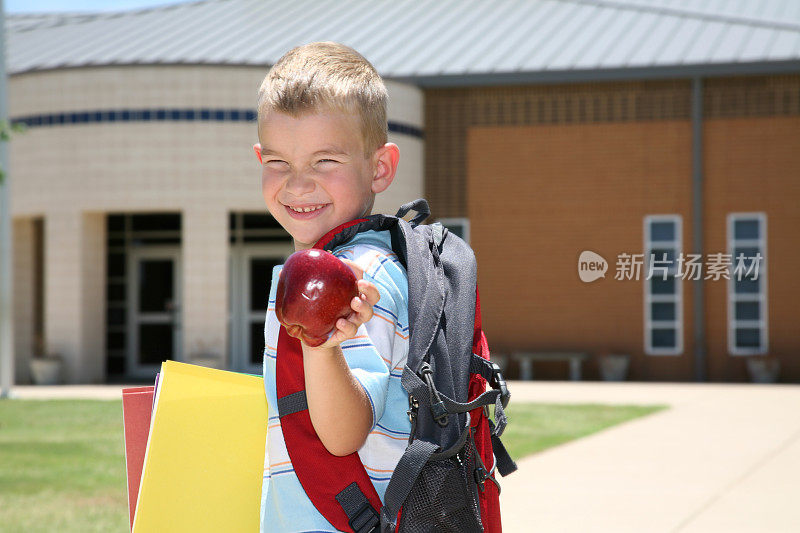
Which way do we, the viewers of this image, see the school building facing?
facing the viewer

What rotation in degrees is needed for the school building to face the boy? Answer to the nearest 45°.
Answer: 0° — it already faces them
